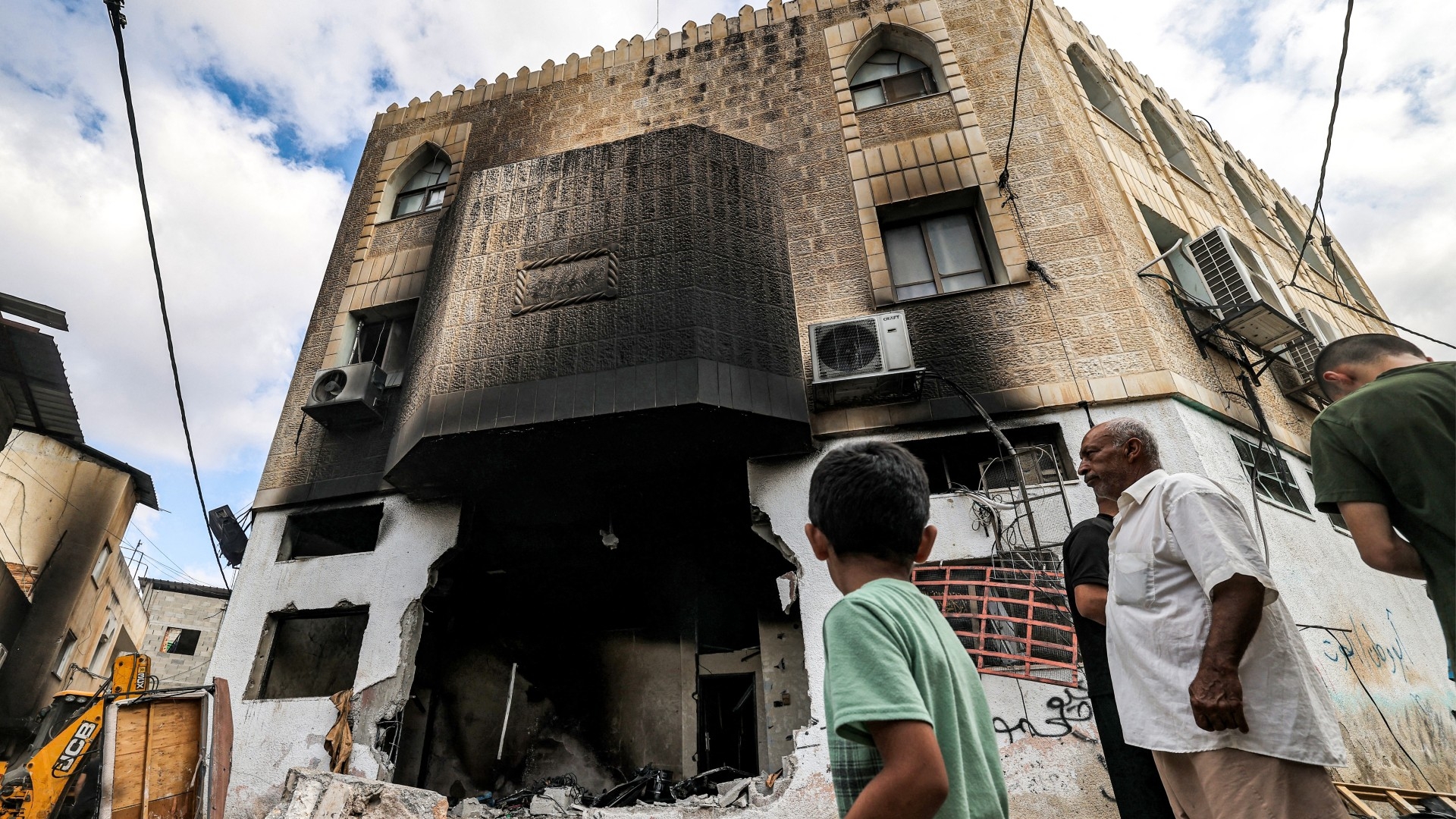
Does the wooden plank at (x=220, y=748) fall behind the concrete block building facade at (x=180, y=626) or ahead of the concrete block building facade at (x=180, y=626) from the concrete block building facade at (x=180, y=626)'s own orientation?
ahead

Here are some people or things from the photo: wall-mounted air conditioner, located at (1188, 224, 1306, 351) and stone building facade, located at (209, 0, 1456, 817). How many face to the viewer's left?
0

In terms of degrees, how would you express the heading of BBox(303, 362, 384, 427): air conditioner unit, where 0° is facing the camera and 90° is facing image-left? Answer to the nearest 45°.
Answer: approximately 45°

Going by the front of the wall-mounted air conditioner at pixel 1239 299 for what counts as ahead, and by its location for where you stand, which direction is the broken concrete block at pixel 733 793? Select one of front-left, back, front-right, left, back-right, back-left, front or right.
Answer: right

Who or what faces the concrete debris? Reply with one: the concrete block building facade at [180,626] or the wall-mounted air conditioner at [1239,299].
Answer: the concrete block building facade

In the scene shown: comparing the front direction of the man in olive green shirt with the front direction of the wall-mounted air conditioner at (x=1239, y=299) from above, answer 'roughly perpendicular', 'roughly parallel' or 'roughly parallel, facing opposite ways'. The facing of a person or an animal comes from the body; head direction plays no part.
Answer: roughly parallel, facing opposite ways

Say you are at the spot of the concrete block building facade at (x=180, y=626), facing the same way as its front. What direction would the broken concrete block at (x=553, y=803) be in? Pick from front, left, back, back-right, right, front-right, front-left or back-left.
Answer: front

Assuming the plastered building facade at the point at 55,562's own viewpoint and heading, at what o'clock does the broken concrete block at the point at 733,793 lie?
The broken concrete block is roughly at 1 o'clock from the plastered building facade.

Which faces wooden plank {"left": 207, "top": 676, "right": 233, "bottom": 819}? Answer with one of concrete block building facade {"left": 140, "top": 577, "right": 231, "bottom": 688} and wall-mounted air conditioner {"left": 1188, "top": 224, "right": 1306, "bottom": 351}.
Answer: the concrete block building facade

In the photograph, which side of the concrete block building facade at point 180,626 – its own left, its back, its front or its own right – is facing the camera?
front

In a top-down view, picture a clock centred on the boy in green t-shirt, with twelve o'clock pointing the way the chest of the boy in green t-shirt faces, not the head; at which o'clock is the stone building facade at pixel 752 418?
The stone building facade is roughly at 1 o'clock from the boy in green t-shirt.

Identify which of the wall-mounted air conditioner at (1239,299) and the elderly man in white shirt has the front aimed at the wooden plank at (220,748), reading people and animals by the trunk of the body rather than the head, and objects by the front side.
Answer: the elderly man in white shirt

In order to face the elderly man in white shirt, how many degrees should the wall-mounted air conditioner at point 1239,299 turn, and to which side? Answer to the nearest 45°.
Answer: approximately 45° to its right

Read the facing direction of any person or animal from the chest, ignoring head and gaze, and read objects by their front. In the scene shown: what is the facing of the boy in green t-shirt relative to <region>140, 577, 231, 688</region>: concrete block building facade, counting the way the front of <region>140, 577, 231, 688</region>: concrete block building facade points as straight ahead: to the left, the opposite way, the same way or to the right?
the opposite way

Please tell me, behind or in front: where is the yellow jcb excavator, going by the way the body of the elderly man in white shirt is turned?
in front
